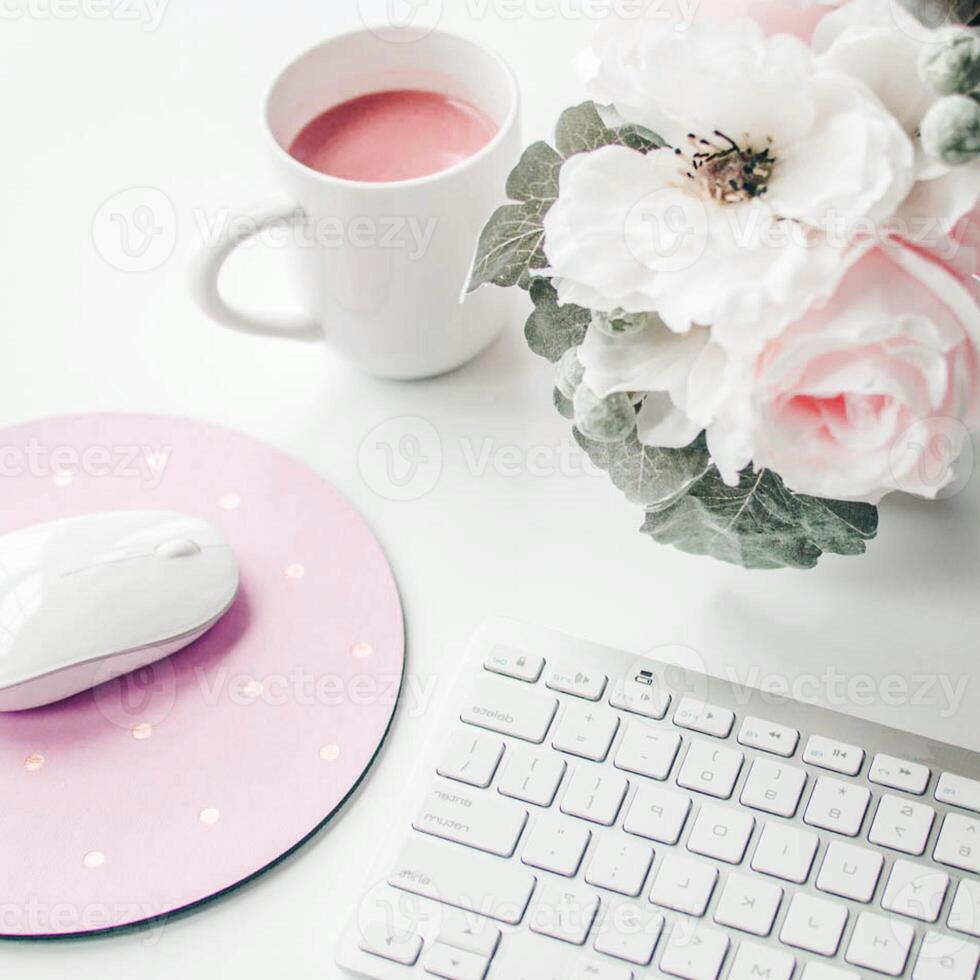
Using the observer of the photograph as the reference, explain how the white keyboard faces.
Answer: facing the viewer
